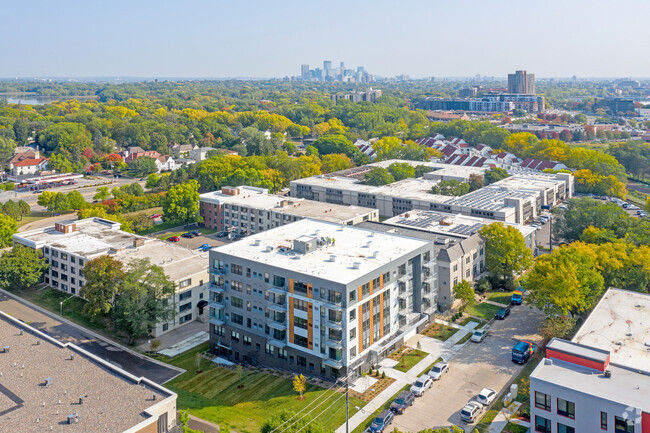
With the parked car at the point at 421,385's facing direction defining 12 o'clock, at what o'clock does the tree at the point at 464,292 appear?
The tree is roughly at 5 o'clock from the parked car.

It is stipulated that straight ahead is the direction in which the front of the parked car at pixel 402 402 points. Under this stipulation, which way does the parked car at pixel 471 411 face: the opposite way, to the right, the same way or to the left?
the opposite way

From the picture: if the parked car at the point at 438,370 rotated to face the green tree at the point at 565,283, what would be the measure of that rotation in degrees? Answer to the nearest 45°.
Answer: approximately 180°

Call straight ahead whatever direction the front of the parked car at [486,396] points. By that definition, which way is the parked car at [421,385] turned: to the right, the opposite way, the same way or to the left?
the opposite way

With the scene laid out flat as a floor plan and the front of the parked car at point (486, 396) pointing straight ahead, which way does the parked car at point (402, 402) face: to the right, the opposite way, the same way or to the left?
the opposite way

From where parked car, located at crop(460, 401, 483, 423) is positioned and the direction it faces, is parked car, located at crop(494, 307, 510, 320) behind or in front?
in front
